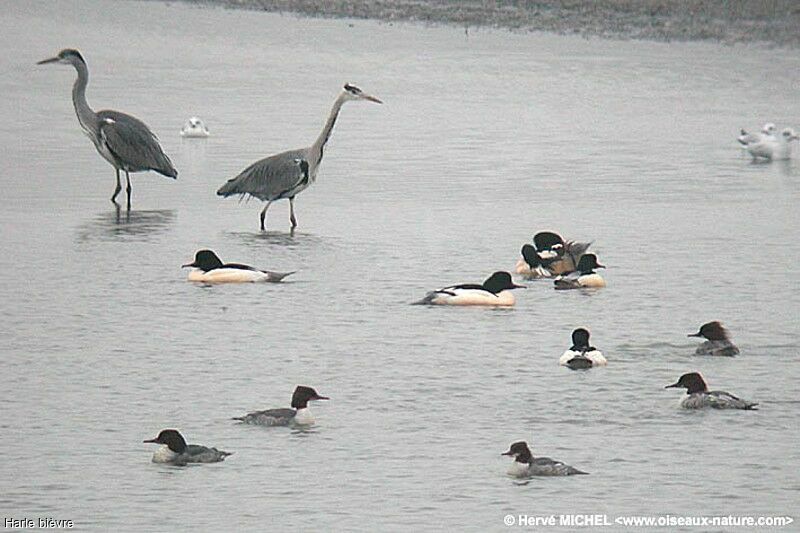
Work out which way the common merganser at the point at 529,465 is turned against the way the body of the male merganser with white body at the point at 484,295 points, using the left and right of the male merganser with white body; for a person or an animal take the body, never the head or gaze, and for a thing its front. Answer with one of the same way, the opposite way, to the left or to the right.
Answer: the opposite way

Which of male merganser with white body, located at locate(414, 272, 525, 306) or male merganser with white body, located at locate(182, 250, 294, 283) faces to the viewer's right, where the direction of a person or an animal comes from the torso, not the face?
male merganser with white body, located at locate(414, 272, 525, 306)

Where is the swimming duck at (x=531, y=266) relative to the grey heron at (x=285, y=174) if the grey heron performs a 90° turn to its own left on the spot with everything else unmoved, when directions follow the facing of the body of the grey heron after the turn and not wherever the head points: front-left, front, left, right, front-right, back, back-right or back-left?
back-right

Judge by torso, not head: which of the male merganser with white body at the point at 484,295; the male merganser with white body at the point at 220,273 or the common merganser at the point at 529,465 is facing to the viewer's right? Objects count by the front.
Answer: the male merganser with white body at the point at 484,295

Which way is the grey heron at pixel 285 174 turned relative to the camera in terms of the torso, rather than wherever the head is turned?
to the viewer's right

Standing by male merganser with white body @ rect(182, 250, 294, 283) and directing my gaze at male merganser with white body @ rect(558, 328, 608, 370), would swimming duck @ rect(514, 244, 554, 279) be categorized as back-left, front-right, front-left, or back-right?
front-left

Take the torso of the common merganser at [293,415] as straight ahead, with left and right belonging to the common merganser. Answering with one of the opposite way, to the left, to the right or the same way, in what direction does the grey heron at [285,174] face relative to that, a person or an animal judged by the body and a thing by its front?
the same way

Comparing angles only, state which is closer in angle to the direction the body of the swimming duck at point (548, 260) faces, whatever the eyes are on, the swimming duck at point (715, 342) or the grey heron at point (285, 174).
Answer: the grey heron

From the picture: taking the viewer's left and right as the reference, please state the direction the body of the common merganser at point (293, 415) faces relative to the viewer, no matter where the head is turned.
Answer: facing to the right of the viewer

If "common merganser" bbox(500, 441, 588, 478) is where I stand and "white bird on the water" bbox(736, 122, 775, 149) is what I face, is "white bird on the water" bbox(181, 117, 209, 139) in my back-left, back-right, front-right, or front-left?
front-left

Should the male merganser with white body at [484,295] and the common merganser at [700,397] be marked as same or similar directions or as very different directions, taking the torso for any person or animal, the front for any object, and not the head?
very different directions

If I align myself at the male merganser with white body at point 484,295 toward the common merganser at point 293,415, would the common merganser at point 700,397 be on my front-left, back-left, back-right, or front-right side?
front-left

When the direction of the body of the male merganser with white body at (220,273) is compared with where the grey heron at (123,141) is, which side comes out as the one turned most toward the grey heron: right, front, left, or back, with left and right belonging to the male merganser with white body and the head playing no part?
right
